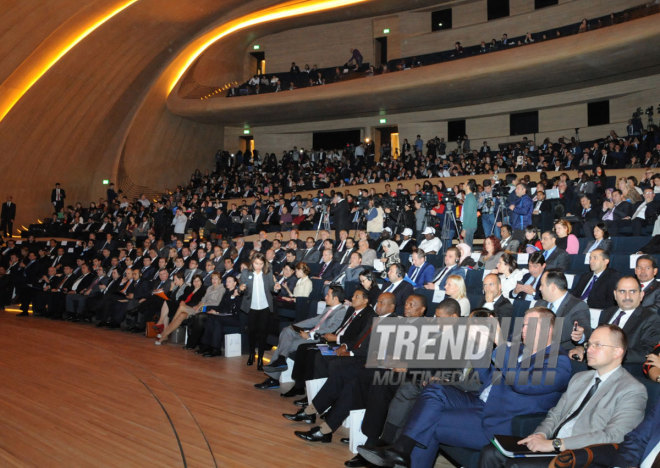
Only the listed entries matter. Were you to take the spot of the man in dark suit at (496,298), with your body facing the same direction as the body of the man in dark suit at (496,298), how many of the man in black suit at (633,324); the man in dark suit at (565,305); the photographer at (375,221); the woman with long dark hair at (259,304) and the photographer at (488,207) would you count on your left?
2

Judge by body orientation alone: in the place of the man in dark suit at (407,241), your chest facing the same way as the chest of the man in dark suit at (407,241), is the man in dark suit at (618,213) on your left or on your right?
on your left

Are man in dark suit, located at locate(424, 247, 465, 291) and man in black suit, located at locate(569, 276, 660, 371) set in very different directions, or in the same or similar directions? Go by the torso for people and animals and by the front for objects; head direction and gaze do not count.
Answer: same or similar directions

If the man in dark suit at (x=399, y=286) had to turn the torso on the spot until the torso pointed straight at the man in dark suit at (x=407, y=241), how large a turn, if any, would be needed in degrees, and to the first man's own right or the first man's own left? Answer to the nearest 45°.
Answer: approximately 135° to the first man's own right

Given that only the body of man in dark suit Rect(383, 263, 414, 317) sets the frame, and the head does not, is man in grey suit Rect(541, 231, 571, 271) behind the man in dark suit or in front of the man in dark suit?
behind

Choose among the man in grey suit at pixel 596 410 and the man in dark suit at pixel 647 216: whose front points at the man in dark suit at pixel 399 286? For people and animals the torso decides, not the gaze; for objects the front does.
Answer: the man in dark suit at pixel 647 216

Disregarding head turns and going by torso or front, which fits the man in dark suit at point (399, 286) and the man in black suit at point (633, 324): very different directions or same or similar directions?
same or similar directions

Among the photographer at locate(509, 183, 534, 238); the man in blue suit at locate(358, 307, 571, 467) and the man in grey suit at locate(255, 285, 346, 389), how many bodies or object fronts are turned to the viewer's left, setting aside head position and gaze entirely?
3

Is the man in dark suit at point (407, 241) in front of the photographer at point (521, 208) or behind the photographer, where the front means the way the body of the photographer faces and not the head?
in front

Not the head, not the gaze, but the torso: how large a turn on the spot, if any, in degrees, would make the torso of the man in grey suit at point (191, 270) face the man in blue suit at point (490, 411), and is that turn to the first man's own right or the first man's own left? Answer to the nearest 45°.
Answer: approximately 45° to the first man's own left

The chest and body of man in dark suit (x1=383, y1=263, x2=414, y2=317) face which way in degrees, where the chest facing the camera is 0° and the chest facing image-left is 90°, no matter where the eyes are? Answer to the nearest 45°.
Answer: approximately 45°

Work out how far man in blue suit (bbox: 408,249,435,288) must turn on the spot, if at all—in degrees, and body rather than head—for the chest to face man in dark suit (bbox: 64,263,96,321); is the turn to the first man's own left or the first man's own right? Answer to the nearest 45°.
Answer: approximately 90° to the first man's own right

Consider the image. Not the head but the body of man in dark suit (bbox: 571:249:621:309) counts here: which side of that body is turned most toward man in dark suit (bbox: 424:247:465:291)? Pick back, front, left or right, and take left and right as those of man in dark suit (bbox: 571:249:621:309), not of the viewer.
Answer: right

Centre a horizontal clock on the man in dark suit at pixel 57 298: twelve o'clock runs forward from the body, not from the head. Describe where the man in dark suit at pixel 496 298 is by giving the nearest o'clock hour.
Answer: the man in dark suit at pixel 496 298 is roughly at 10 o'clock from the man in dark suit at pixel 57 298.

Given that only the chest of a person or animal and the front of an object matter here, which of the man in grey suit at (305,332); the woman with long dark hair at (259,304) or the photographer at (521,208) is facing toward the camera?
the woman with long dark hair

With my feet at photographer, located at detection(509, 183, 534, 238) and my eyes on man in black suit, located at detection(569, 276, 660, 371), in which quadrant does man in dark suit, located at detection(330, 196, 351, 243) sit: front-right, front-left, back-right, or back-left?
back-right
